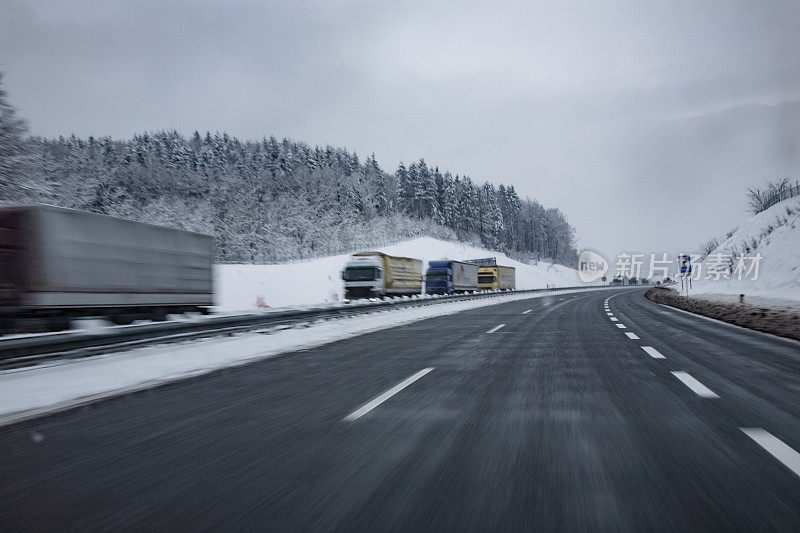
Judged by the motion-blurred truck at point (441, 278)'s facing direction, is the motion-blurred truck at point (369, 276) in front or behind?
in front

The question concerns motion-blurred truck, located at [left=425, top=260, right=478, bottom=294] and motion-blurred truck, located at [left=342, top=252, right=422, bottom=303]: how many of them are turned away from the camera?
0

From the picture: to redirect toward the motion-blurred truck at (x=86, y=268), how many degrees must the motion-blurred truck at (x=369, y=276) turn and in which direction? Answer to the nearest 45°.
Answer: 0° — it already faces it

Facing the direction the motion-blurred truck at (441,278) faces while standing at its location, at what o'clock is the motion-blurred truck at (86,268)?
the motion-blurred truck at (86,268) is roughly at 11 o'clock from the motion-blurred truck at (441,278).

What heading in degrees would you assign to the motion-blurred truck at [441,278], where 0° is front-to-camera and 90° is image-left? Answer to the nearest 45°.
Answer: approximately 45°

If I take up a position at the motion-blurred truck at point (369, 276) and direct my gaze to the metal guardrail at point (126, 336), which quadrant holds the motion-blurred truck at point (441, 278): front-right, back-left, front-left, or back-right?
back-left

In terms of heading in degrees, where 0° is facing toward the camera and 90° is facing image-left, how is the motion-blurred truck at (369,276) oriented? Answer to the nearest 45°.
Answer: approximately 45°

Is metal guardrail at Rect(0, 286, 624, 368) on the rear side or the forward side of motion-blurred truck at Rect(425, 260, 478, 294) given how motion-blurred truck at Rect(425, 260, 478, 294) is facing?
on the forward side

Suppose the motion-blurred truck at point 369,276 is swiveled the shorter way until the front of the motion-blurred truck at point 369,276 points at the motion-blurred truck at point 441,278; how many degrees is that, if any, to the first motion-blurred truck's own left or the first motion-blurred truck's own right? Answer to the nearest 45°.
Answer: approximately 180°
